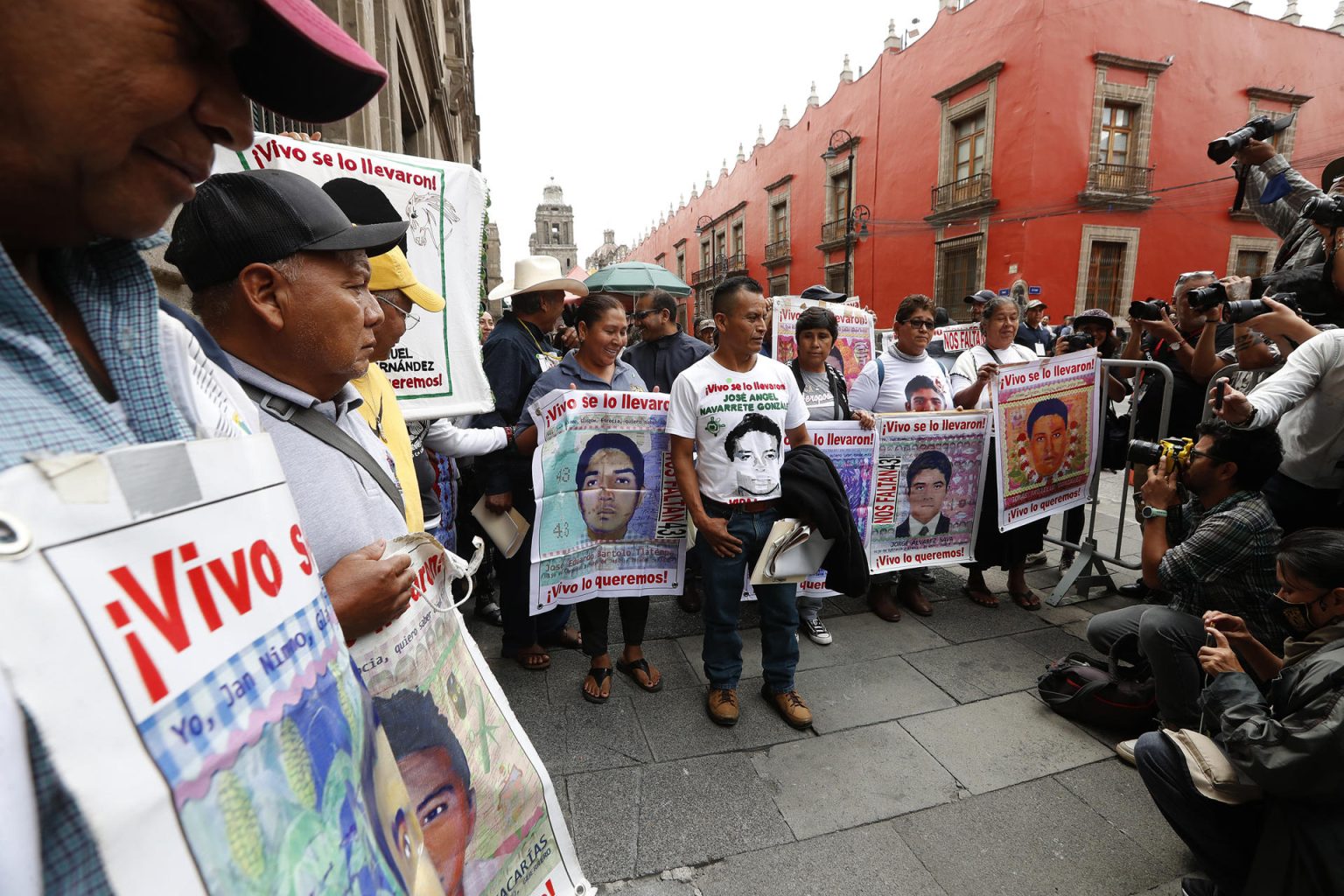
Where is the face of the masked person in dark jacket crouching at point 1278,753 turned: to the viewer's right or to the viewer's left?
to the viewer's left

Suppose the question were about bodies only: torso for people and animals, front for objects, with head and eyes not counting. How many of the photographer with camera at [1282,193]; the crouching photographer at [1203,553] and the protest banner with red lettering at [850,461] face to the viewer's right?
0

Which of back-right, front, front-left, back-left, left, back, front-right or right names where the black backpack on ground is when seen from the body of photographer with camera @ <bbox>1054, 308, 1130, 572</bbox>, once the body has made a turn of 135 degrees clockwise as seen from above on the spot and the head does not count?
back

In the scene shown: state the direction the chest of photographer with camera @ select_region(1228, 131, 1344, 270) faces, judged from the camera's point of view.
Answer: to the viewer's left

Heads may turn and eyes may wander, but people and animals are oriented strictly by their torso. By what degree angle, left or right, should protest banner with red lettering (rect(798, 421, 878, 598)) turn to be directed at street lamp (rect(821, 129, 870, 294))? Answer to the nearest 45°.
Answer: approximately 180°

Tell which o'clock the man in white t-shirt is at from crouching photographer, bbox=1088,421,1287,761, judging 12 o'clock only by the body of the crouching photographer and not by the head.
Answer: The man in white t-shirt is roughly at 11 o'clock from the crouching photographer.

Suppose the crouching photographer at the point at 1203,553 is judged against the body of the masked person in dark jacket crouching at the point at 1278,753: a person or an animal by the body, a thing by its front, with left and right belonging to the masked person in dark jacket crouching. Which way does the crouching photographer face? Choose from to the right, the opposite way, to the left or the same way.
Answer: the same way

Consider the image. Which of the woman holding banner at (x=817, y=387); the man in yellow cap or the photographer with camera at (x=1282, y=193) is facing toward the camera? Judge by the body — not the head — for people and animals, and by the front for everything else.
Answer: the woman holding banner

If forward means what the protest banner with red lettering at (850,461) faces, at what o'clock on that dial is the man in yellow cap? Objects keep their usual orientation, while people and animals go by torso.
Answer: The man in yellow cap is roughly at 1 o'clock from the protest banner with red lettering.

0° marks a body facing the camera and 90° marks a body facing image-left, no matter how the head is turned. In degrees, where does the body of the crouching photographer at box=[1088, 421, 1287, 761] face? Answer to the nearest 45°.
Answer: approximately 90°

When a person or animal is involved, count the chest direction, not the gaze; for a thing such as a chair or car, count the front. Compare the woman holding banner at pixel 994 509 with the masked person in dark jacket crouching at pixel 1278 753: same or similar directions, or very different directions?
very different directions

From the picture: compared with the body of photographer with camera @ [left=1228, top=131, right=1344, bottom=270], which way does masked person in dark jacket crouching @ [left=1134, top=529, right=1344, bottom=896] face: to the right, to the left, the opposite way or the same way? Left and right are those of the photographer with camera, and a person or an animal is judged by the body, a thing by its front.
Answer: the same way

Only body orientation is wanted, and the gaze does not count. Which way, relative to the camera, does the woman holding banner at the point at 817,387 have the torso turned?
toward the camera

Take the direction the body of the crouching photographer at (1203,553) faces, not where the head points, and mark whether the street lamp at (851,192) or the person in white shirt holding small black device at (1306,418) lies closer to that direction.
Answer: the street lamp

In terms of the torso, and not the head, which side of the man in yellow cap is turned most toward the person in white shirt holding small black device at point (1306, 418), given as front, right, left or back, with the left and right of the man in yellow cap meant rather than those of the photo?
front

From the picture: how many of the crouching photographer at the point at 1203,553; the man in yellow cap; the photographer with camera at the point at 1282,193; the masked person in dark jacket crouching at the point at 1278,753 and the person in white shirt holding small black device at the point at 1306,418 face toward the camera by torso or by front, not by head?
0

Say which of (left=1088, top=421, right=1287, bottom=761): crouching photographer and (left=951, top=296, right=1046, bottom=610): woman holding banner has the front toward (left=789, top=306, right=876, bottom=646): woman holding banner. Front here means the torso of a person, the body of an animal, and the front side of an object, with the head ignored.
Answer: the crouching photographer

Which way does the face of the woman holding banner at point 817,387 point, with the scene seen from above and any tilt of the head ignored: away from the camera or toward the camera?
toward the camera

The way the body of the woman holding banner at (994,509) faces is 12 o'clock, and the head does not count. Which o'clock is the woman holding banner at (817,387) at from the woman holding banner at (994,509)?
the woman holding banner at (817,387) is roughly at 3 o'clock from the woman holding banner at (994,509).

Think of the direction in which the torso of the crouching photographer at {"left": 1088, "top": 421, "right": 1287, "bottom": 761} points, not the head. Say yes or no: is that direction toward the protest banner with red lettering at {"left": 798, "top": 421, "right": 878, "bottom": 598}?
yes

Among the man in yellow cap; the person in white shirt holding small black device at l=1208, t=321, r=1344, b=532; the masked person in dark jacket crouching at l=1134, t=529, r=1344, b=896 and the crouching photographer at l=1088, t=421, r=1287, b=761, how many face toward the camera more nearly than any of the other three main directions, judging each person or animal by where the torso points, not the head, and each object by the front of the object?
0

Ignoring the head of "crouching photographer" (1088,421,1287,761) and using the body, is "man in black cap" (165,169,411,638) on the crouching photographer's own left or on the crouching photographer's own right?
on the crouching photographer's own left

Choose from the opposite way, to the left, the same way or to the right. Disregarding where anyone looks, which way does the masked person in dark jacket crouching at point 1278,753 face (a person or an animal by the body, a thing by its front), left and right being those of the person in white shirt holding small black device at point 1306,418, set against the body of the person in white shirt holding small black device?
the same way
